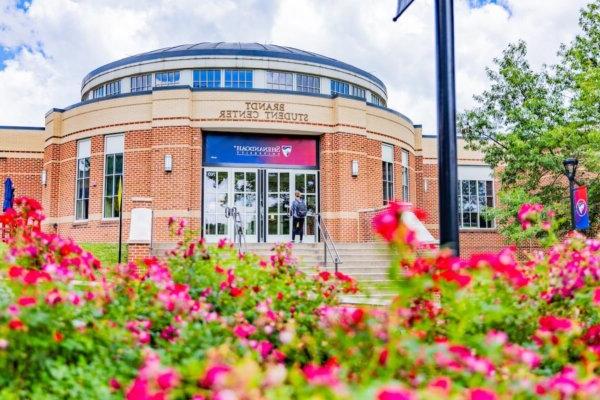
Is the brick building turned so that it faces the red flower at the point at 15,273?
yes

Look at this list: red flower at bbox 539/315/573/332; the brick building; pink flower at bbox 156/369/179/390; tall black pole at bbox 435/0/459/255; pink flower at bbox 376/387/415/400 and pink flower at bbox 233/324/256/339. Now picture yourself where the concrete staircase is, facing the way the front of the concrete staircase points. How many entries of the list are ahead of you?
5

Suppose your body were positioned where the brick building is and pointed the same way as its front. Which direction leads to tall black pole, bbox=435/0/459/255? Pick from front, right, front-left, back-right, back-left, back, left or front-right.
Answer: front

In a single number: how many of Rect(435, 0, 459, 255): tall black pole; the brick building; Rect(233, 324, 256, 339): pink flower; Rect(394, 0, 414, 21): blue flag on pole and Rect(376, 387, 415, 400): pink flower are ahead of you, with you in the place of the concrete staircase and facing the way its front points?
4

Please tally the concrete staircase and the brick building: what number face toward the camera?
2

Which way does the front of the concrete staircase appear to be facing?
toward the camera

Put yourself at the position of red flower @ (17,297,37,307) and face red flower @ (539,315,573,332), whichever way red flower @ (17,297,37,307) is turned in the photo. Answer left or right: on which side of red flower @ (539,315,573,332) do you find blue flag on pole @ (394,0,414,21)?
left

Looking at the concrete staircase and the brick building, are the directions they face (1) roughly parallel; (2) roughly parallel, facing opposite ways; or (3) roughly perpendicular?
roughly parallel

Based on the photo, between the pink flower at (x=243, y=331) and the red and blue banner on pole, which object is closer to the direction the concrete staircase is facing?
the pink flower

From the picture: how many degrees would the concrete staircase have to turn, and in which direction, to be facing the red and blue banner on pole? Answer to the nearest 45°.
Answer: approximately 45° to its left

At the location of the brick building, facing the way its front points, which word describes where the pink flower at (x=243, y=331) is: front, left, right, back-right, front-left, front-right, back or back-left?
front

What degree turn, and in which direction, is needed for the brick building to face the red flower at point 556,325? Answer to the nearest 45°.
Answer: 0° — it already faces it

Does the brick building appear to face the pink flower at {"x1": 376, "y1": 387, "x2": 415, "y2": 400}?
yes

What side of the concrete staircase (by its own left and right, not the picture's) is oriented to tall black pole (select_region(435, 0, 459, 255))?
front

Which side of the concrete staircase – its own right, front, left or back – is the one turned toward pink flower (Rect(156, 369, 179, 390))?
front

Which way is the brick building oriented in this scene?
toward the camera
